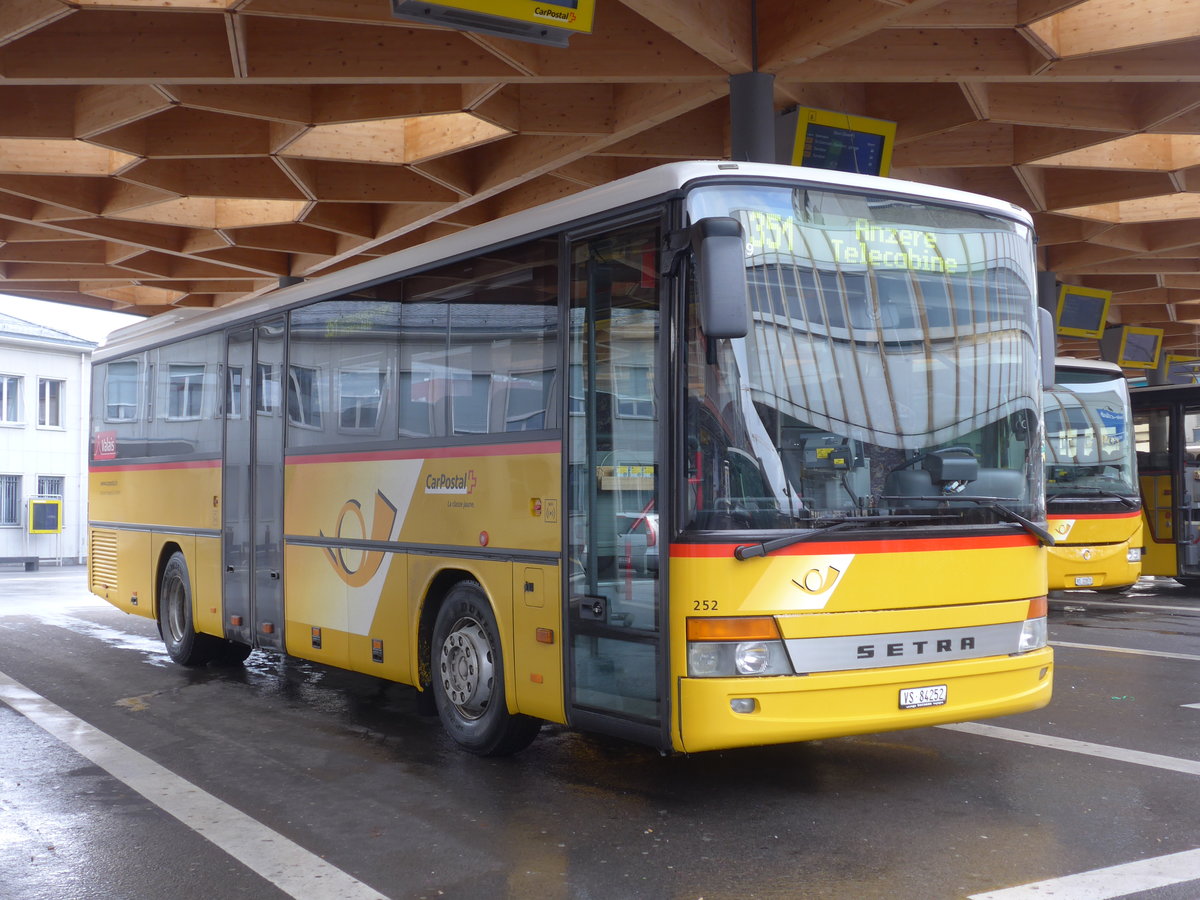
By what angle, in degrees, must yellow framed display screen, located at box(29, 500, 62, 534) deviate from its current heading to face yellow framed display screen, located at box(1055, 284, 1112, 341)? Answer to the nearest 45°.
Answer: approximately 45° to its left

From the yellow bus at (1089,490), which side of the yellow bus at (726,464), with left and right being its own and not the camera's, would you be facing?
left

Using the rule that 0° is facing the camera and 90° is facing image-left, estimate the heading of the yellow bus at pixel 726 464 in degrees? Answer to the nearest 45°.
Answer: approximately 315°

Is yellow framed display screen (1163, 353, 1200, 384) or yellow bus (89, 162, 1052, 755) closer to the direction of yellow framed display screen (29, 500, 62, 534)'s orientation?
the yellow bus

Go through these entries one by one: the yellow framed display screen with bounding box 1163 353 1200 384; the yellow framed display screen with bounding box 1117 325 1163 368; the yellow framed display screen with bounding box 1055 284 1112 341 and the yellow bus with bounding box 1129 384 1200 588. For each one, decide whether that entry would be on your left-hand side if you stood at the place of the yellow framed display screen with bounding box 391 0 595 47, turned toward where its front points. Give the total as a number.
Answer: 4

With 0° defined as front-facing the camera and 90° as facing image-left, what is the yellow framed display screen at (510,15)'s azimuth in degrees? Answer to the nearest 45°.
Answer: approximately 315°

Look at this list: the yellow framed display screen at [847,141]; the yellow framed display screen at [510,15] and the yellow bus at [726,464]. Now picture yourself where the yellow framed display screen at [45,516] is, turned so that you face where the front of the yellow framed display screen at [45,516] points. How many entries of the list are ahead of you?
3

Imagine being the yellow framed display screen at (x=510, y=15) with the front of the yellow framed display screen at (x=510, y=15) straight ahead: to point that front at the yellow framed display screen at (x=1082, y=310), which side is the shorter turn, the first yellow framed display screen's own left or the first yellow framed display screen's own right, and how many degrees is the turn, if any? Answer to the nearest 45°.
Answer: approximately 90° to the first yellow framed display screen's own left

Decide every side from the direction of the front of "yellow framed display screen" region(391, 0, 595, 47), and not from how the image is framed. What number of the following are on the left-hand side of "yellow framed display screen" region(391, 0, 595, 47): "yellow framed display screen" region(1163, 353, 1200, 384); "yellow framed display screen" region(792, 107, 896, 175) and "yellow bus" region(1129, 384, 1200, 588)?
3
